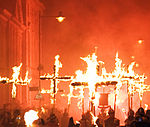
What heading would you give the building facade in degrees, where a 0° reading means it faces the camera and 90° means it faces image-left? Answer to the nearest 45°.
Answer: approximately 315°
